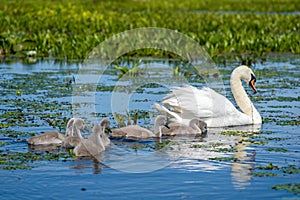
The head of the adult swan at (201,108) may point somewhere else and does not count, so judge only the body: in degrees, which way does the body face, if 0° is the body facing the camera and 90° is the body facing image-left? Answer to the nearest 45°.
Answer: approximately 270°
